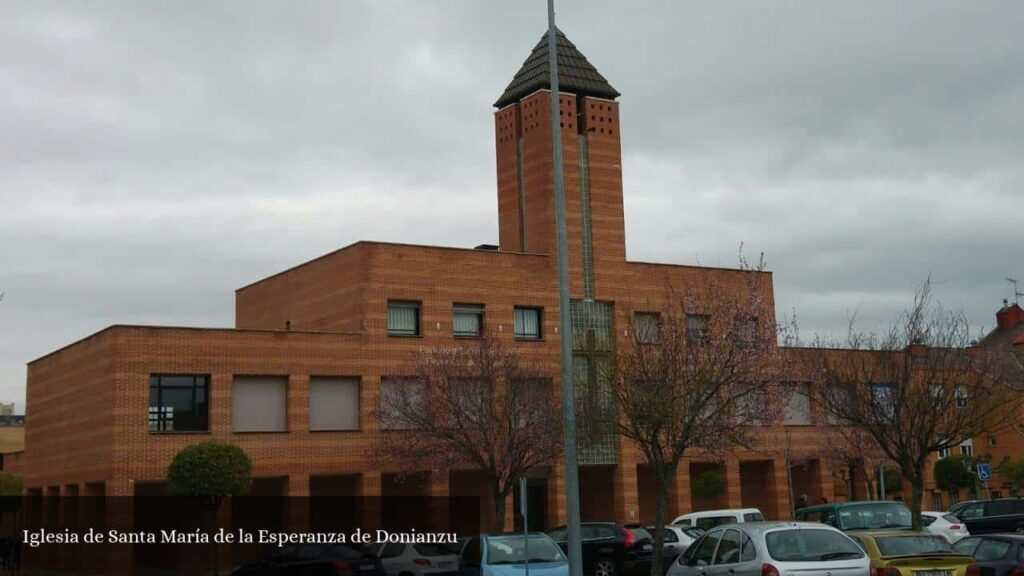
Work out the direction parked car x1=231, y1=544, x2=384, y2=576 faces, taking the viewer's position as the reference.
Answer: facing away from the viewer and to the left of the viewer

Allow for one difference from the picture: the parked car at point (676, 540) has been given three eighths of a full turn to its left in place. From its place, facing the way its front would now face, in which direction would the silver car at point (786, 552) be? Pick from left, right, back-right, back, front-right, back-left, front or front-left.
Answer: front

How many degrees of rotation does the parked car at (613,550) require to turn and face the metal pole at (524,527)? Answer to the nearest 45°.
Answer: approximately 135° to its left
